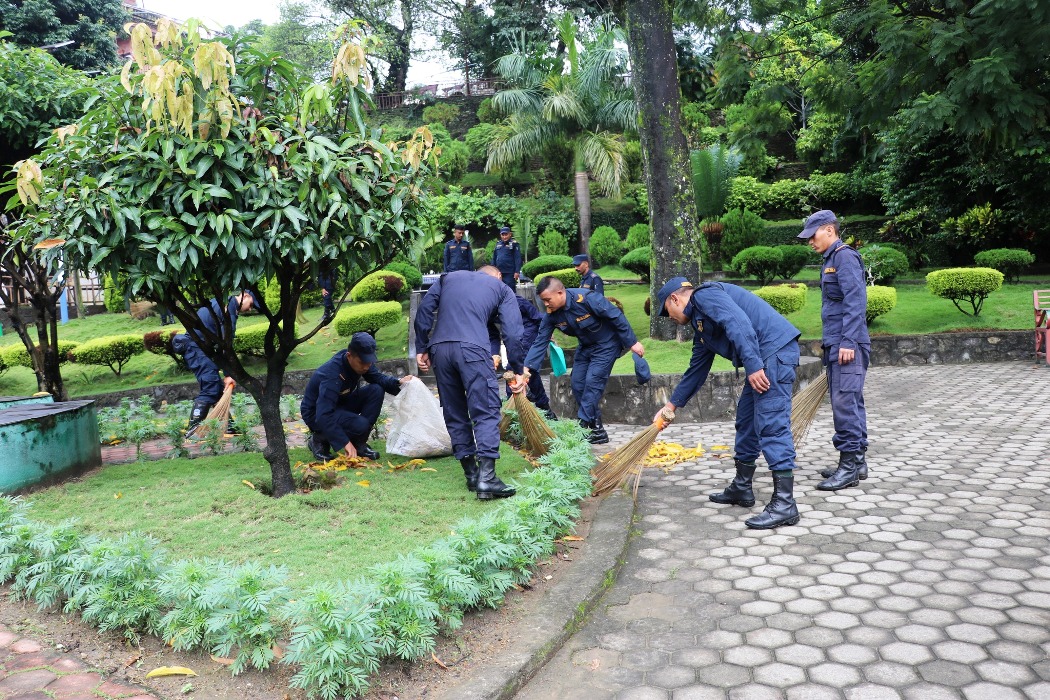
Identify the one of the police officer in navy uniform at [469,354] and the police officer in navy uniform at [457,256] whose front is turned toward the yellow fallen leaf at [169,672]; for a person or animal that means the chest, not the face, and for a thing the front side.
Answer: the police officer in navy uniform at [457,256]

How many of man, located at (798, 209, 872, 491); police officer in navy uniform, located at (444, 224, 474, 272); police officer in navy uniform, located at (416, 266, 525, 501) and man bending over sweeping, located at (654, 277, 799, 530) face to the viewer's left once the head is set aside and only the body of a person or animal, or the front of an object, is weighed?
2

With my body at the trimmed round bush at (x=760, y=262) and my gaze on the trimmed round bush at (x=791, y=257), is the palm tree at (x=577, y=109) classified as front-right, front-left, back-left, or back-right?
back-left

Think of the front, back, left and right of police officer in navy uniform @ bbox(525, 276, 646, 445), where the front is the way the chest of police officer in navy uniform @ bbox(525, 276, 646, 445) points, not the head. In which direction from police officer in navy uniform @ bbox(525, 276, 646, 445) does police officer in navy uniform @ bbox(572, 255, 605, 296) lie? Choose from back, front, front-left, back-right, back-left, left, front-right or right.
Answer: back-right

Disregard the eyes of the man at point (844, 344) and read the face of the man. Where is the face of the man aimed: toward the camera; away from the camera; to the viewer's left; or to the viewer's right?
to the viewer's left

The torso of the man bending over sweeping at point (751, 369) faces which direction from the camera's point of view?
to the viewer's left

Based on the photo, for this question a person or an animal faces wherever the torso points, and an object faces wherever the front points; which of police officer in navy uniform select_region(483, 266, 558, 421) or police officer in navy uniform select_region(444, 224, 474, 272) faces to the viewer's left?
police officer in navy uniform select_region(483, 266, 558, 421)

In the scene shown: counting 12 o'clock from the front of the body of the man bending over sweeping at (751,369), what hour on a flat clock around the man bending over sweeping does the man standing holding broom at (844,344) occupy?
The man standing holding broom is roughly at 4 o'clock from the man bending over sweeping.

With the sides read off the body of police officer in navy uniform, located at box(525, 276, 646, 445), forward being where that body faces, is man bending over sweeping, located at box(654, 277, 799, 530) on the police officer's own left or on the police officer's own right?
on the police officer's own left

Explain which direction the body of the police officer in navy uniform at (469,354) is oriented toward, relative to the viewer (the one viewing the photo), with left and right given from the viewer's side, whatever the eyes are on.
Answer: facing away from the viewer and to the right of the viewer

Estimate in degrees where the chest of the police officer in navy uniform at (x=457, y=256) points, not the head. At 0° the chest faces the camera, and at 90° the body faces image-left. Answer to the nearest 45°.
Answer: approximately 0°

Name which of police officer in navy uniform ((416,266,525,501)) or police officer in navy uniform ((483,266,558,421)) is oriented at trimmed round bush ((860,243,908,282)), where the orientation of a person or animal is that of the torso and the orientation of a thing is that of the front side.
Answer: police officer in navy uniform ((416,266,525,501))

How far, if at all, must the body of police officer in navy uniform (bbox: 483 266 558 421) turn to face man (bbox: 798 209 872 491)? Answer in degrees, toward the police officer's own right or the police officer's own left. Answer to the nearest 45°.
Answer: approximately 135° to the police officer's own left
